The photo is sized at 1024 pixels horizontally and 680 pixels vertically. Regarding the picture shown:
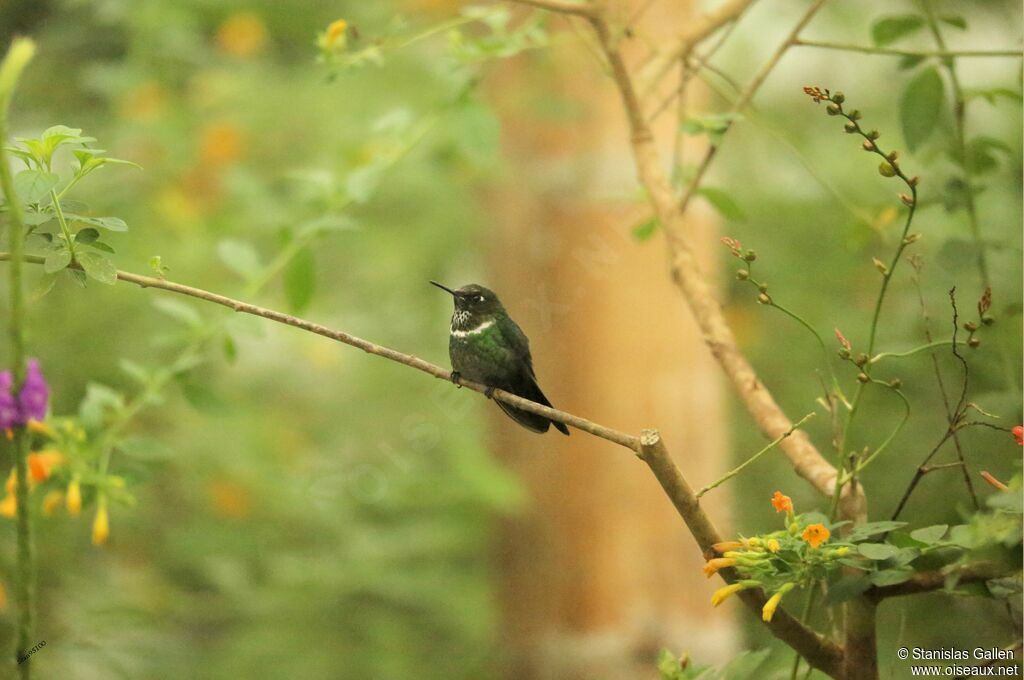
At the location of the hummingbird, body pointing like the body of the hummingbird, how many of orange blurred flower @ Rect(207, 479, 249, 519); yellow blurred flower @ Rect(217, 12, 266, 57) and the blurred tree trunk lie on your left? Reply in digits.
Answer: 0

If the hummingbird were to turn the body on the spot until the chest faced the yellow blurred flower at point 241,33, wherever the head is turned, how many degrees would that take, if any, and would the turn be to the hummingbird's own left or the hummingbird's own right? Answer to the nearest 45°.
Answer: approximately 90° to the hummingbird's own right

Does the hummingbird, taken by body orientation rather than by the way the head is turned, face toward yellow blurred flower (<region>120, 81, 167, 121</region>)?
no

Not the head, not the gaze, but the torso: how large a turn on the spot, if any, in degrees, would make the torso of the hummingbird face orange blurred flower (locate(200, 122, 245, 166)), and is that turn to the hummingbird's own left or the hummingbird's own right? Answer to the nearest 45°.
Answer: approximately 90° to the hummingbird's own right

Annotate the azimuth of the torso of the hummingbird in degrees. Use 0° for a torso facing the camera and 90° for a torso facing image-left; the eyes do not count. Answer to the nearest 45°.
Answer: approximately 45°
